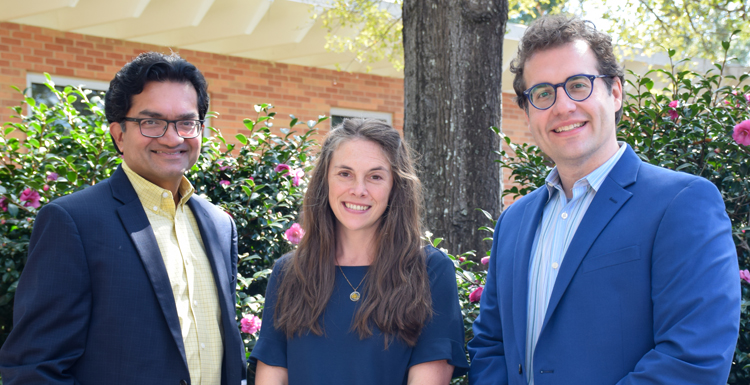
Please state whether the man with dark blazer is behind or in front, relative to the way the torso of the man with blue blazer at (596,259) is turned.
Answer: in front

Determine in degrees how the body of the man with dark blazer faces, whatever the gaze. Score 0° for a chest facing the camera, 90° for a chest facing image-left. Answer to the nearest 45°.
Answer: approximately 315°

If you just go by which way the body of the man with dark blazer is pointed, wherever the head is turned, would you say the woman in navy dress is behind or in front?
in front

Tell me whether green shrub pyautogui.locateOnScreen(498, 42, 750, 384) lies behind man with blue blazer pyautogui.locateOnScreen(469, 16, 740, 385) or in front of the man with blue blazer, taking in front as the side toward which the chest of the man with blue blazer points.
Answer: behind

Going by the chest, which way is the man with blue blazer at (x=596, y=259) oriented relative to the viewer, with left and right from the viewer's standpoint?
facing the viewer and to the left of the viewer

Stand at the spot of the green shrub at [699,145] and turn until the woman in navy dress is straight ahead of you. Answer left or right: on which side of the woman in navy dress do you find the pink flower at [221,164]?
right

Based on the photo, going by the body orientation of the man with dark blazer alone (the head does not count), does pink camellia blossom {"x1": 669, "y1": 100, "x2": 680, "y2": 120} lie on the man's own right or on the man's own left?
on the man's own left

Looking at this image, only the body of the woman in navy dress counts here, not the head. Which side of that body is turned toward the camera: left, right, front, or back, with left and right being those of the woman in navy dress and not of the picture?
front

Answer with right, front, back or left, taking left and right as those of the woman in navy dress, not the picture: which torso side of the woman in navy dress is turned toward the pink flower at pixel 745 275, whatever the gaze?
left

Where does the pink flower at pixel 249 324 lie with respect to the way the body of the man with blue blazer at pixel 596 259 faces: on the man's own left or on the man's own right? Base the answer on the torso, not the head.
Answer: on the man's own right

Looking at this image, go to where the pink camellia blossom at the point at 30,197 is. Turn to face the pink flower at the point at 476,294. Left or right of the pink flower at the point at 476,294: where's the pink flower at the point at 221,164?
left

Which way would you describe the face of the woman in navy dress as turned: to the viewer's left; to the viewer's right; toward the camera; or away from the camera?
toward the camera
